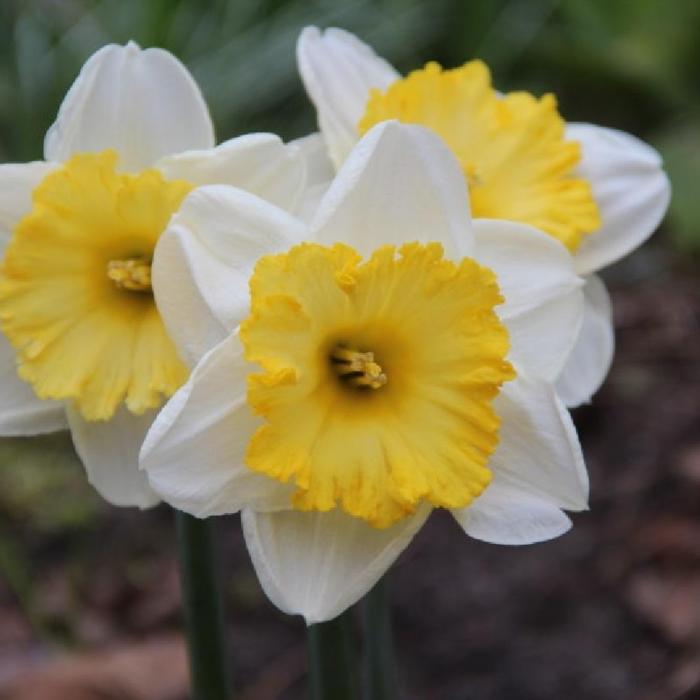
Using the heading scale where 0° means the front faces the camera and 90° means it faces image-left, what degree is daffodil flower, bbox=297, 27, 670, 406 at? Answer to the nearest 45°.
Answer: approximately 0°

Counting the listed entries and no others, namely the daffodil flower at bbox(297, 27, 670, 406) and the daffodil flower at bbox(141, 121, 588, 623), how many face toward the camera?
2
